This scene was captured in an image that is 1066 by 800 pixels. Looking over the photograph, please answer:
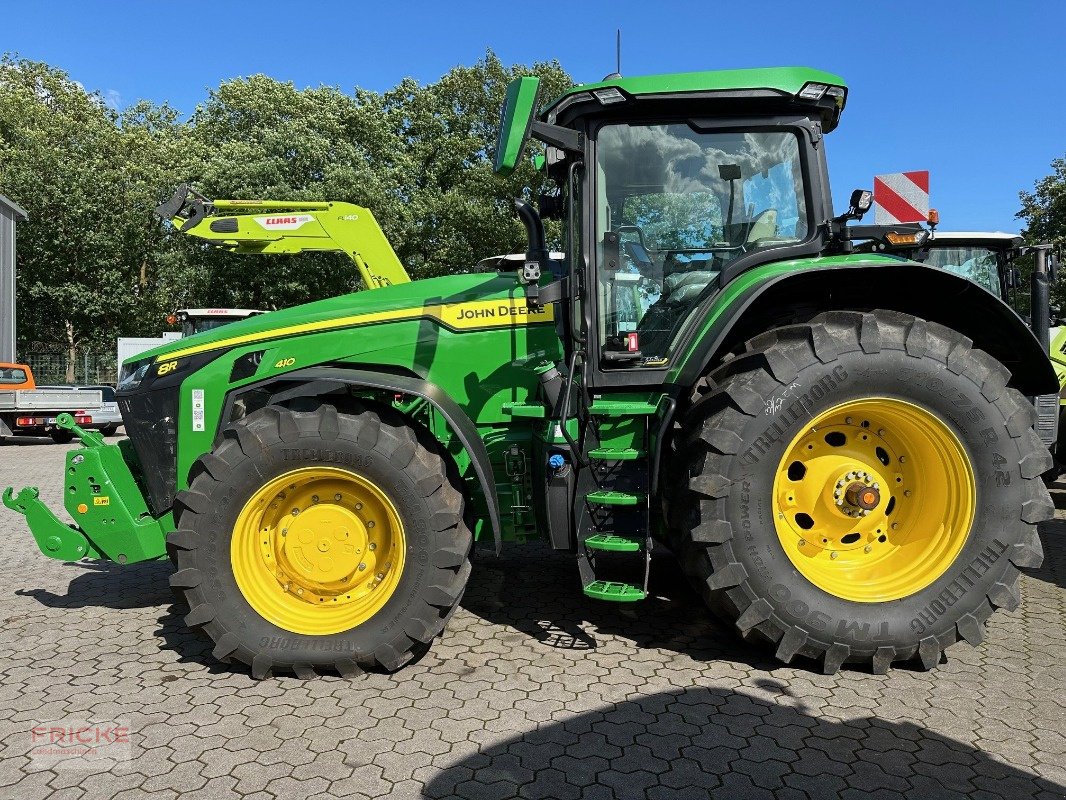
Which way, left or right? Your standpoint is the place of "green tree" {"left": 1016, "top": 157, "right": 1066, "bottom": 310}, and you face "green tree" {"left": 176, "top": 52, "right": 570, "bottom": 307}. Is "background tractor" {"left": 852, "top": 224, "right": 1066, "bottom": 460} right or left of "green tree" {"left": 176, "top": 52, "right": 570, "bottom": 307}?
left

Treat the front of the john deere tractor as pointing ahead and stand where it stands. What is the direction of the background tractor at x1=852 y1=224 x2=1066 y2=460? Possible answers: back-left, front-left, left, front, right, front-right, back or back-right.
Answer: back-right

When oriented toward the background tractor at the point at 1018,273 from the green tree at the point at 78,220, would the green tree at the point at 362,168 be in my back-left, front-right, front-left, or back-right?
front-left

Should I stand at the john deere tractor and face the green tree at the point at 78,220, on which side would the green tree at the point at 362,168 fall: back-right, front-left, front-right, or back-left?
front-right

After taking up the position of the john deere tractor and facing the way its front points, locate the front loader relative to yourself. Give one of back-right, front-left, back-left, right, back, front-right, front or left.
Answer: front-right

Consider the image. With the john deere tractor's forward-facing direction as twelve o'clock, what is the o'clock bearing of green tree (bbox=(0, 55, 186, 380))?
The green tree is roughly at 2 o'clock from the john deere tractor.

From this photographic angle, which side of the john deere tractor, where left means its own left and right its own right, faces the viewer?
left

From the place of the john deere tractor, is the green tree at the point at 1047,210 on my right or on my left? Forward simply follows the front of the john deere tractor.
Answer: on my right
